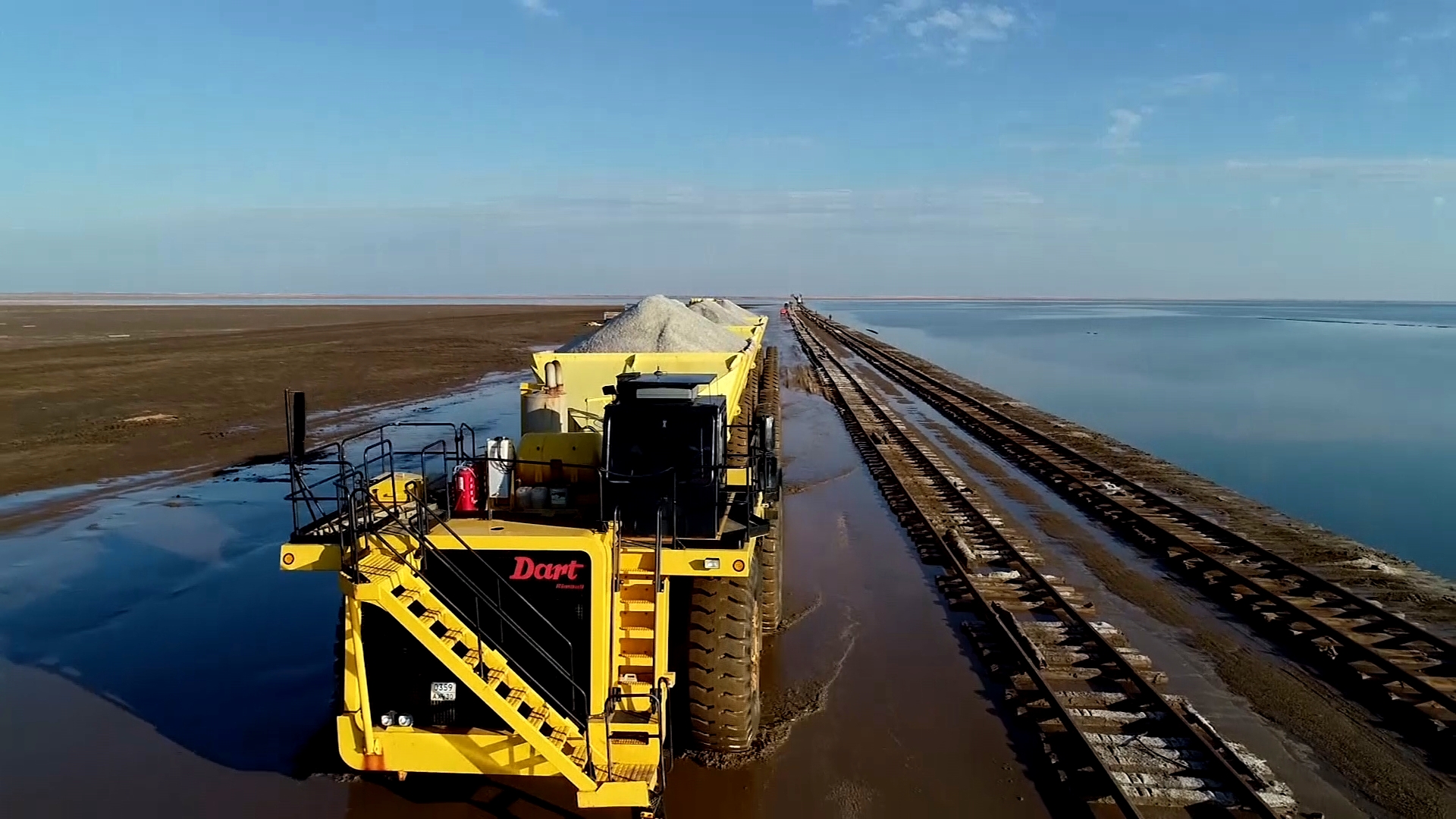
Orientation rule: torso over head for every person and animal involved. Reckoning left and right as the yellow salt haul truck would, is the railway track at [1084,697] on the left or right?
on its left

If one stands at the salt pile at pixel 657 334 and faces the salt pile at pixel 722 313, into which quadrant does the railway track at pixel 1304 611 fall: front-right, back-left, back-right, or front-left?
back-right

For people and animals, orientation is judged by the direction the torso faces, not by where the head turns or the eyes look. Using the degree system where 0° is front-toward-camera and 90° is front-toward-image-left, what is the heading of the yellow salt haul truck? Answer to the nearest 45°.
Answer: approximately 0°
